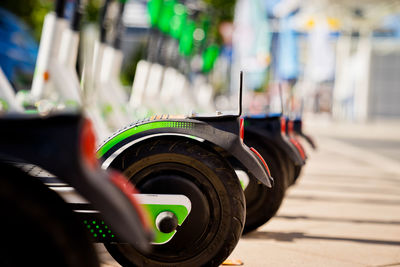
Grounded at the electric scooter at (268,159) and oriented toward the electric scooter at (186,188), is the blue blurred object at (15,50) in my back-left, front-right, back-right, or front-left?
back-right

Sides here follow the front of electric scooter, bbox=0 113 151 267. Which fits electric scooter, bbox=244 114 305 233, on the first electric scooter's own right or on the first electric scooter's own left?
on the first electric scooter's own right

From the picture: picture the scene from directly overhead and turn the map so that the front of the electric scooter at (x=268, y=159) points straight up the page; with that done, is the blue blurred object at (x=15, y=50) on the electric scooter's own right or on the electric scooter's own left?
on the electric scooter's own right

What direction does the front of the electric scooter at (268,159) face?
to the viewer's left

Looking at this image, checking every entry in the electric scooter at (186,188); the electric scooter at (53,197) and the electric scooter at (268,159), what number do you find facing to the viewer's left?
3

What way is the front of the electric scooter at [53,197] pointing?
to the viewer's left

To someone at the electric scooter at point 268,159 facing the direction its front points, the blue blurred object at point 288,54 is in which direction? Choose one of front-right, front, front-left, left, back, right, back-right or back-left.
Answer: right

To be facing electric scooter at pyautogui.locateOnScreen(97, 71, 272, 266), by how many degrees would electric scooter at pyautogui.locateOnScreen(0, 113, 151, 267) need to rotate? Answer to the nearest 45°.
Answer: approximately 135° to its right

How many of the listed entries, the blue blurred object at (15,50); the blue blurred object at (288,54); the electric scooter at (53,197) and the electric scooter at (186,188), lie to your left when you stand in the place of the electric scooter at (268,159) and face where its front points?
2

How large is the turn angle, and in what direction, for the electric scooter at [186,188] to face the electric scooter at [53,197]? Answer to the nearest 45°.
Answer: approximately 90° to its left

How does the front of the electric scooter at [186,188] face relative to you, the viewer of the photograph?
facing to the left of the viewer
